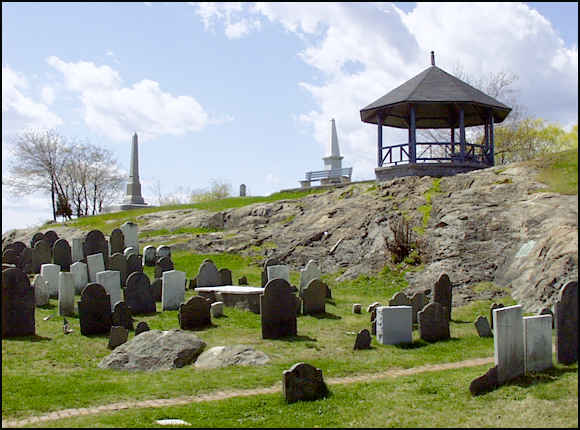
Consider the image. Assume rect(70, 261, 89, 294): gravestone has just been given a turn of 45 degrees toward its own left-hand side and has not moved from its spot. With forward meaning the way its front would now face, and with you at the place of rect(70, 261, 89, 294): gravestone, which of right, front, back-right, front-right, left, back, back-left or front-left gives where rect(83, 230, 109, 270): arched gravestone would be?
back-left

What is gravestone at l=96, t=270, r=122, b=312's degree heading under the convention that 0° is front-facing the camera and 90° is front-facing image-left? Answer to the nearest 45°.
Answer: approximately 0°

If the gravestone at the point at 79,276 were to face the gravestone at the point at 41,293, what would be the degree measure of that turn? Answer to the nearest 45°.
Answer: approximately 45° to its right

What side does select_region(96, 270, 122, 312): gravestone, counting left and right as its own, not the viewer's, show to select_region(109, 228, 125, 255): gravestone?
back

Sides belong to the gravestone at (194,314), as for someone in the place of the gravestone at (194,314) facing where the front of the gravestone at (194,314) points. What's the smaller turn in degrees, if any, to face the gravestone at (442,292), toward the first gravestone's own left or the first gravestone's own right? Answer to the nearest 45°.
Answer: approximately 90° to the first gravestone's own left

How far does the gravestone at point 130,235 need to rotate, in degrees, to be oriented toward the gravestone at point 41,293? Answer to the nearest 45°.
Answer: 0° — it already faces it

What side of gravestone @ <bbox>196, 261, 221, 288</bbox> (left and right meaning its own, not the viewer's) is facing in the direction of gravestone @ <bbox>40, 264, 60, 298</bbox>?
right

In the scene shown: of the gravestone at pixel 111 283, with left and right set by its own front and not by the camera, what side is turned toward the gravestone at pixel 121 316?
front
